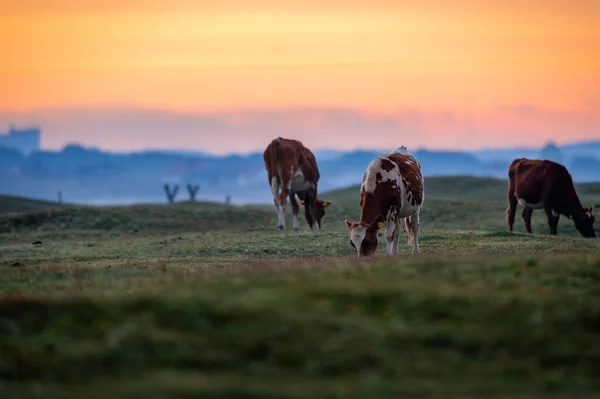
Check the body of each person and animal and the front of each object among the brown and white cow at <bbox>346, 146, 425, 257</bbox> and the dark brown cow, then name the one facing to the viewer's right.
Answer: the dark brown cow

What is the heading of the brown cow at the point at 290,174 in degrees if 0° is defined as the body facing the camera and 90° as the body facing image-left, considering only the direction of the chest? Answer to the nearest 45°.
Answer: approximately 225°

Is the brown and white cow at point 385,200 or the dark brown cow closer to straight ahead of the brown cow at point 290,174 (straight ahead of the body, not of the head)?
the dark brown cow

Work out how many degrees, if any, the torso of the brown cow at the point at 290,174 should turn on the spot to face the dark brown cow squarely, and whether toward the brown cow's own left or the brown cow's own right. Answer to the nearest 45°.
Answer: approximately 45° to the brown cow's own right

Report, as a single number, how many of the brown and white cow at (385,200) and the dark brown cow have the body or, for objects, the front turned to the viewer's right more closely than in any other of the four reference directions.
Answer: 1

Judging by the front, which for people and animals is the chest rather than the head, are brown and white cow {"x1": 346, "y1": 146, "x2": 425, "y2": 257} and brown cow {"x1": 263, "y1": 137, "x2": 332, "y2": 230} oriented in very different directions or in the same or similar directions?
very different directions

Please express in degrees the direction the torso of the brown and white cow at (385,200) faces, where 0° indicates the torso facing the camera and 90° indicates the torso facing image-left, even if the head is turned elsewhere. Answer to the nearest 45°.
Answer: approximately 45°

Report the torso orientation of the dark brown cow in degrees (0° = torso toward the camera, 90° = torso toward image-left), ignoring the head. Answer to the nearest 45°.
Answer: approximately 270°
